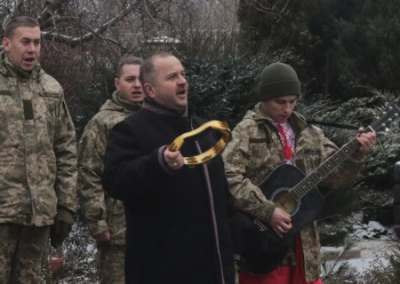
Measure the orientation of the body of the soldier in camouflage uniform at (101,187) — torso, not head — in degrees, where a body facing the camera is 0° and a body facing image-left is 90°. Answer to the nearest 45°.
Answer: approximately 315°

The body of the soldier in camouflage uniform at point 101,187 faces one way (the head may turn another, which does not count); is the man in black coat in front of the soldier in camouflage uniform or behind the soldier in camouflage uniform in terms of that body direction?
in front

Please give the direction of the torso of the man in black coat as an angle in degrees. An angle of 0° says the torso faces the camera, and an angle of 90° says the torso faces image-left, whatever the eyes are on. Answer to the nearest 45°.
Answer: approximately 315°

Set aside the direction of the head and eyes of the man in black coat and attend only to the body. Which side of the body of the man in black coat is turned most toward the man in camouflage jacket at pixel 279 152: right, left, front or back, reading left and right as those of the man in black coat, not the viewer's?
left

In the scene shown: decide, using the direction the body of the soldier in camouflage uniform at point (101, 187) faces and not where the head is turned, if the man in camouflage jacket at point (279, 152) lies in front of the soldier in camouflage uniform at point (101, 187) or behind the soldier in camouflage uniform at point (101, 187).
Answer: in front

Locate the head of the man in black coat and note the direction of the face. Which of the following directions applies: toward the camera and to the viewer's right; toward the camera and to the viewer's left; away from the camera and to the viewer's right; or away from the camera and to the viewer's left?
toward the camera and to the viewer's right

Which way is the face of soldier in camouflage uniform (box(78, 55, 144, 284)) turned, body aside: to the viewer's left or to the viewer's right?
to the viewer's right

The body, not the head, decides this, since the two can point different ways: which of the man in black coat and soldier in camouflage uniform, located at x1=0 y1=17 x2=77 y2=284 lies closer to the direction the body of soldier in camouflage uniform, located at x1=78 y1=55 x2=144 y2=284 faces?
the man in black coat

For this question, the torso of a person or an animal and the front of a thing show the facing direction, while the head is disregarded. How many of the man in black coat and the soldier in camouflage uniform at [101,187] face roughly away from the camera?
0
